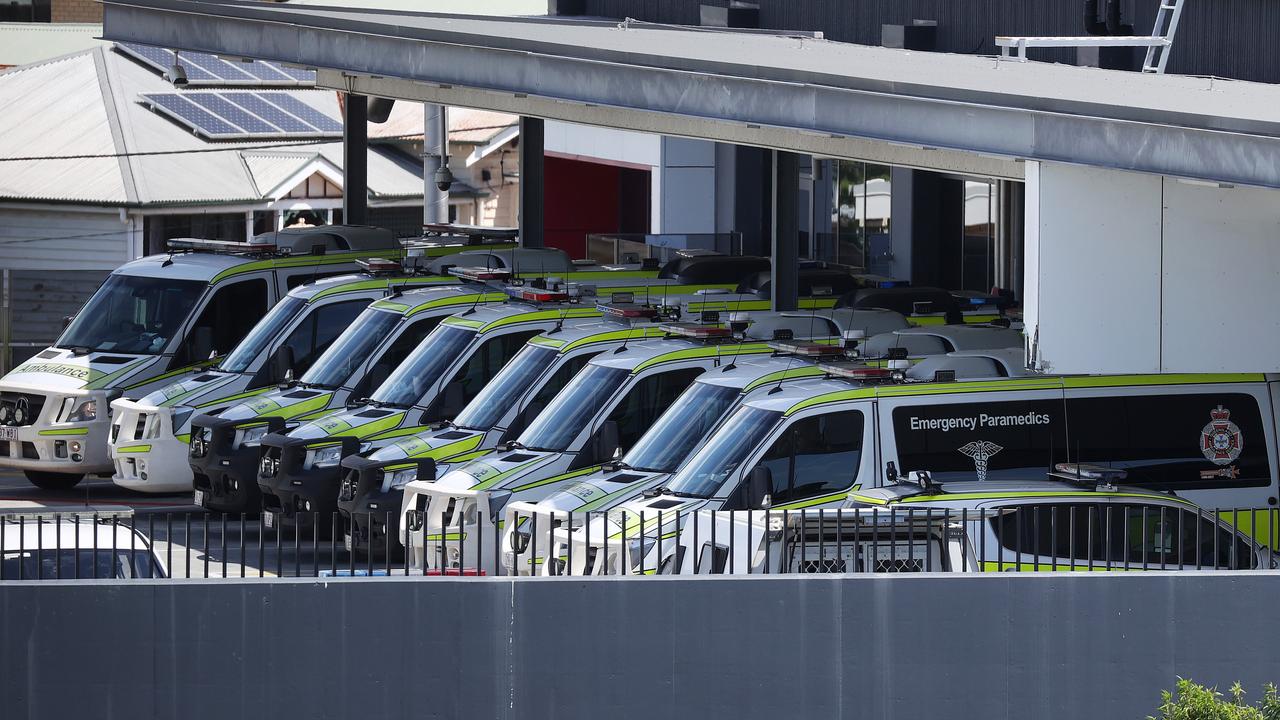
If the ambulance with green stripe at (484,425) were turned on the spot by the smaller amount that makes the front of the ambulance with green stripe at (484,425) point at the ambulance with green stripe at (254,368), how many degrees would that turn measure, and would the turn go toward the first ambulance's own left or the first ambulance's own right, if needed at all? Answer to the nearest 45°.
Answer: approximately 90° to the first ambulance's own right

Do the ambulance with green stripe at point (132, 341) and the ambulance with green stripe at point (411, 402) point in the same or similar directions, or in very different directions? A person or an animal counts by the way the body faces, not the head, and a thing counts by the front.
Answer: same or similar directions

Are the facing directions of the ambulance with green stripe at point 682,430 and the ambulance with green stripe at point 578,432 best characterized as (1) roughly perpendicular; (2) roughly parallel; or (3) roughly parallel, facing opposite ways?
roughly parallel

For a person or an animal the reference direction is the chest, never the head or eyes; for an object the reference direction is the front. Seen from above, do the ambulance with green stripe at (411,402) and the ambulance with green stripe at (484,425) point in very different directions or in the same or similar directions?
same or similar directions

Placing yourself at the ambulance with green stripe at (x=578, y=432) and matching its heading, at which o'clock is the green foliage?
The green foliage is roughly at 10 o'clock from the ambulance with green stripe.

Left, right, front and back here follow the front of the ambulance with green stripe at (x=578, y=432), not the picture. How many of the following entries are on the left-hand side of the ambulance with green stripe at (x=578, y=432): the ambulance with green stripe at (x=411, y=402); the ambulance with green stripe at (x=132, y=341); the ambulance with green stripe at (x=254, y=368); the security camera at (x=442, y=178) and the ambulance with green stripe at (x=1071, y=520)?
1

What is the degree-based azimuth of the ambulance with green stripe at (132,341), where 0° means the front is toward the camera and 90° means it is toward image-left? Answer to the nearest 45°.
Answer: approximately 45°

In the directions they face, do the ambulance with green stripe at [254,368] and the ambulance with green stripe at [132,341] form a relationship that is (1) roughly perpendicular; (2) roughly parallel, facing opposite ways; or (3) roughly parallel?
roughly parallel

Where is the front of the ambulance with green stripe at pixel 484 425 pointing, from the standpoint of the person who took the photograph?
facing the viewer and to the left of the viewer

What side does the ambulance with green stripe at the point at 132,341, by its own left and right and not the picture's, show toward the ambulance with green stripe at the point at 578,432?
left

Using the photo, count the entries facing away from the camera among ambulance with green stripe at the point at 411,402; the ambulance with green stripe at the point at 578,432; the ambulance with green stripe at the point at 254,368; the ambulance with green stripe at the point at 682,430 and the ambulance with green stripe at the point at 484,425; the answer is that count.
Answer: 0

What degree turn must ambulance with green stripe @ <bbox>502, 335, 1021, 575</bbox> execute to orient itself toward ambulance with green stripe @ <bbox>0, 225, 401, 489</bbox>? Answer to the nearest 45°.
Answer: approximately 90° to its right

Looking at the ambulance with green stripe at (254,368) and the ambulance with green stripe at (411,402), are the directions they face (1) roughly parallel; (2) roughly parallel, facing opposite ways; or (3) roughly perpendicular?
roughly parallel

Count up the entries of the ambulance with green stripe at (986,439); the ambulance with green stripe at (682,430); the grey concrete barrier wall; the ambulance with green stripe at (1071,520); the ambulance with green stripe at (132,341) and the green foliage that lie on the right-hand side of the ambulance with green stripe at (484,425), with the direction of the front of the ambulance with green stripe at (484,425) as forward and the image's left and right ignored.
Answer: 1

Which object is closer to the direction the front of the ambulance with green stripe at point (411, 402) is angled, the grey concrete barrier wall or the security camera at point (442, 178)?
the grey concrete barrier wall

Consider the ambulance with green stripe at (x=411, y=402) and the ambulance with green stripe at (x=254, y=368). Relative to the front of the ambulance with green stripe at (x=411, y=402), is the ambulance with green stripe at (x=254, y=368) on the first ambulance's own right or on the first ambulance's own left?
on the first ambulance's own right
